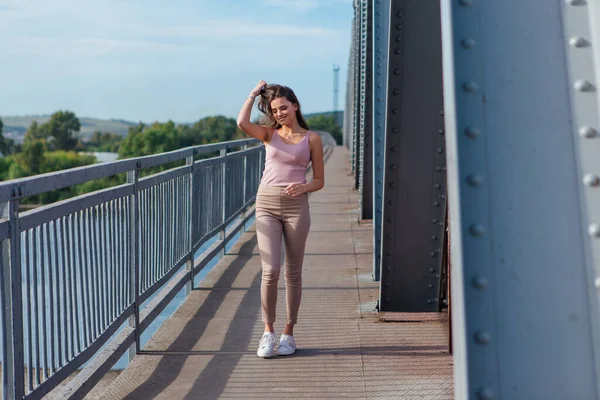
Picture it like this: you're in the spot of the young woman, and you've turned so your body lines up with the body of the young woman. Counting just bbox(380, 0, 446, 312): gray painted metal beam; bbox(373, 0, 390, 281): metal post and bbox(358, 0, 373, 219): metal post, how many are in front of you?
0

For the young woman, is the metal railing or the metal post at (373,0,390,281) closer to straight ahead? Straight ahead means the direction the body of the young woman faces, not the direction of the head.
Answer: the metal railing

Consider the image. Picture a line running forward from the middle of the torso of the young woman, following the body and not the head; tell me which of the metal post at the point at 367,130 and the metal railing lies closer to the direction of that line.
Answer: the metal railing

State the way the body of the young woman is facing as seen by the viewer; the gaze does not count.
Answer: toward the camera

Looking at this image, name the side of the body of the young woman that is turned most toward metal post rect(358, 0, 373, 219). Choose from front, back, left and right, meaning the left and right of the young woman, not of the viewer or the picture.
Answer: back

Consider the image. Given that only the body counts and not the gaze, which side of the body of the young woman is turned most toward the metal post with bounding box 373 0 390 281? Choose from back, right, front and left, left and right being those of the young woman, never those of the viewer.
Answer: back

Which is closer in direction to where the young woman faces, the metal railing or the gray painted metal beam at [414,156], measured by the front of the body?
the metal railing

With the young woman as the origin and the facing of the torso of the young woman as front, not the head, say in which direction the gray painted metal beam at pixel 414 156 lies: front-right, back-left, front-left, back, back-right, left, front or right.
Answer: back-left
